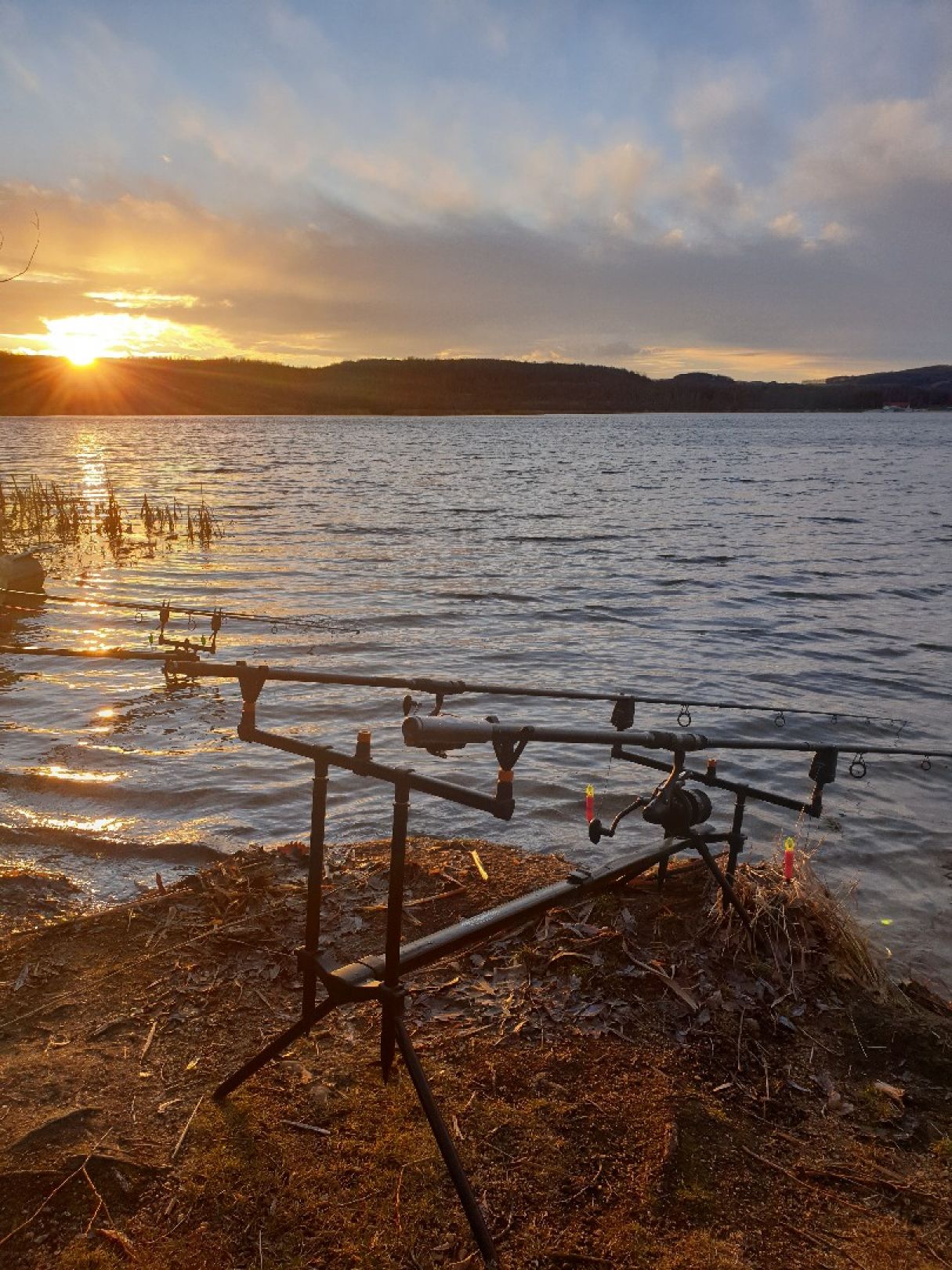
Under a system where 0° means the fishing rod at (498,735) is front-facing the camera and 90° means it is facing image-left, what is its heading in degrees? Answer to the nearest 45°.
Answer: approximately 225°

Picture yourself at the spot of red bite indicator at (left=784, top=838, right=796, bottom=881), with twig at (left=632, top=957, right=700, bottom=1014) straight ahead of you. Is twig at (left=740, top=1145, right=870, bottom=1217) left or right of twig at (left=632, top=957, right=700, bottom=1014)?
left

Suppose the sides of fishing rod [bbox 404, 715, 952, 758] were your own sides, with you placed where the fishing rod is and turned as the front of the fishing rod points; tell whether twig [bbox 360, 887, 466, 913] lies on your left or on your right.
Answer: on your left

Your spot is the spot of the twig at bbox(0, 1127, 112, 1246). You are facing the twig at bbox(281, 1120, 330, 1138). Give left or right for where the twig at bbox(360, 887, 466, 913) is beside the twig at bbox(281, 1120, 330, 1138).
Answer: left
